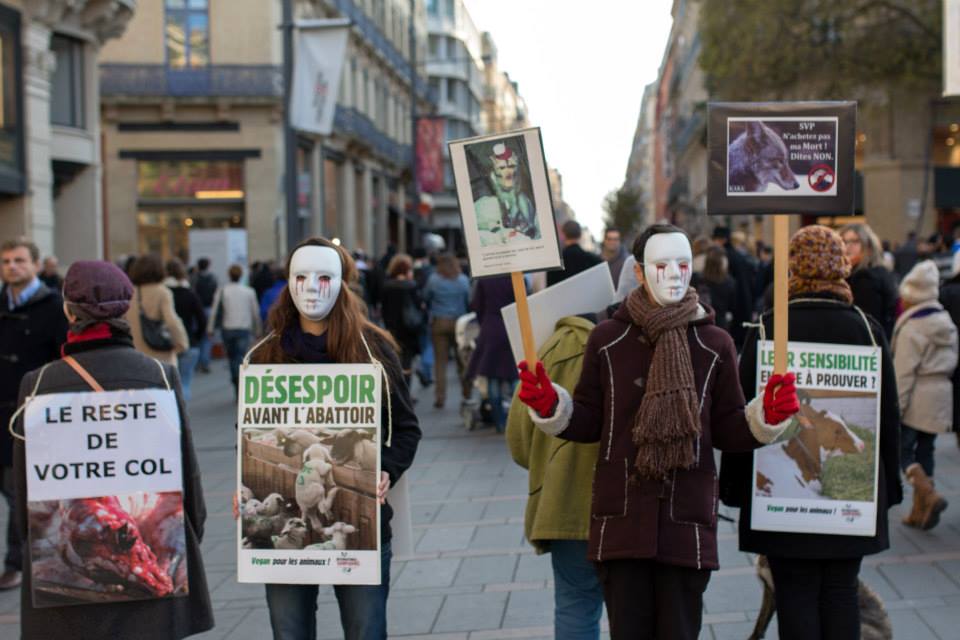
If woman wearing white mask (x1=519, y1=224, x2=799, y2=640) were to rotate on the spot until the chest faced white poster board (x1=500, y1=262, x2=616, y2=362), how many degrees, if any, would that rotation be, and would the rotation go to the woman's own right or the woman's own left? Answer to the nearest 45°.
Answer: approximately 135° to the woman's own right

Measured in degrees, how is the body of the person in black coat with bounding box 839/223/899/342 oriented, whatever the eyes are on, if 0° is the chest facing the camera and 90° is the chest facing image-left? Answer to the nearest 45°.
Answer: approximately 45°

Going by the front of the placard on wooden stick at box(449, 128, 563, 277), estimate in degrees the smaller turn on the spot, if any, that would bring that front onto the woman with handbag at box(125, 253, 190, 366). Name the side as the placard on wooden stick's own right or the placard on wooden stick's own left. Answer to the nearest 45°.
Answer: approximately 135° to the placard on wooden stick's own right

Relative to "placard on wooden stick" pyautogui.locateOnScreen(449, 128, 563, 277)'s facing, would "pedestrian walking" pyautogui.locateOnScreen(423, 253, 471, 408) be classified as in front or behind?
behind

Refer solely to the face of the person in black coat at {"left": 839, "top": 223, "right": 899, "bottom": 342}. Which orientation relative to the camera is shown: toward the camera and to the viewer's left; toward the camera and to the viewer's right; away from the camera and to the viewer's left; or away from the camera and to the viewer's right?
toward the camera and to the viewer's left

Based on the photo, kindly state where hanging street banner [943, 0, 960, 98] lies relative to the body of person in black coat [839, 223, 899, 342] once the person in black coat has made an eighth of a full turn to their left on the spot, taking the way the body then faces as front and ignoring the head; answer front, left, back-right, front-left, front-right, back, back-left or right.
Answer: front

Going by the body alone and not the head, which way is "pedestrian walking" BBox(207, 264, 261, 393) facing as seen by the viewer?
away from the camera

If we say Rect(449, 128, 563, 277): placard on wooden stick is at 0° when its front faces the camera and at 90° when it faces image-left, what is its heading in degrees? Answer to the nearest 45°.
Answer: approximately 0°

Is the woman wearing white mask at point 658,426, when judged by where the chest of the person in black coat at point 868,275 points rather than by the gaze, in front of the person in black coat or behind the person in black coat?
in front

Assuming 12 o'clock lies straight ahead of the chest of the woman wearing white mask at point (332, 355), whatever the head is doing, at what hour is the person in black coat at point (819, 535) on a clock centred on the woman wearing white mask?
The person in black coat is roughly at 9 o'clock from the woman wearing white mask.

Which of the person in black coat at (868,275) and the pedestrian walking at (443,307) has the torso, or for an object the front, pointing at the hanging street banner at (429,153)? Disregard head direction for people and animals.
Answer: the pedestrian walking

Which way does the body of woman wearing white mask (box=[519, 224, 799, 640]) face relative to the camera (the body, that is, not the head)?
toward the camera

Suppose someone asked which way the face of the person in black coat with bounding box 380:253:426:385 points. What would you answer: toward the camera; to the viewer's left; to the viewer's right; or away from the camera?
away from the camera

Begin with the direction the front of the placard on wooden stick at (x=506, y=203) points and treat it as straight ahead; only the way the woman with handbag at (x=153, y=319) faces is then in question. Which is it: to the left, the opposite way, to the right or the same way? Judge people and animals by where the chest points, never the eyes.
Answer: the opposite way

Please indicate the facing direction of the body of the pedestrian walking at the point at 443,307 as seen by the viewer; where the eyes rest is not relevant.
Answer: away from the camera

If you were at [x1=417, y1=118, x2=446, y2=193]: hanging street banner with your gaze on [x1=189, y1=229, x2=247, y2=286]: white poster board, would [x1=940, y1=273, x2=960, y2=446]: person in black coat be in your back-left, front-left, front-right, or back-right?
front-left

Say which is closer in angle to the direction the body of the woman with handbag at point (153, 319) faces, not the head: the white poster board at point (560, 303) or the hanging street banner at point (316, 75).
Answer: the hanging street banner

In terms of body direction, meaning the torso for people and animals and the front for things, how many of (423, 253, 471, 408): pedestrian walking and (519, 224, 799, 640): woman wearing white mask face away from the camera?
1

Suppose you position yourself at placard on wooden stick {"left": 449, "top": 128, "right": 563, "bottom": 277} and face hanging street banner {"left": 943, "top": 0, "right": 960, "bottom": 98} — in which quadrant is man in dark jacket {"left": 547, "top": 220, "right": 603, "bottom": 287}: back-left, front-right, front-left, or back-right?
front-left
